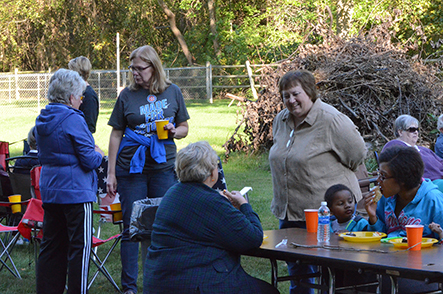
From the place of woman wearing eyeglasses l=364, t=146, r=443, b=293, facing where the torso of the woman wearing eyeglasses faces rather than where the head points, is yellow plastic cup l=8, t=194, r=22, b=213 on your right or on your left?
on your right

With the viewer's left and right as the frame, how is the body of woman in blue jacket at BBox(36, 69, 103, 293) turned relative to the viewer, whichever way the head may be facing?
facing away from the viewer and to the right of the viewer

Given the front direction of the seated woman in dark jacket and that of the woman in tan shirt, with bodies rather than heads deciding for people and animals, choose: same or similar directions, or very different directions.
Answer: very different directions

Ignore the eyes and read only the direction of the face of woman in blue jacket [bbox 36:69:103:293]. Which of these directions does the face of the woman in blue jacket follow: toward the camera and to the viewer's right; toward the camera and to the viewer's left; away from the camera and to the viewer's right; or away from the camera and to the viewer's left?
away from the camera and to the viewer's right

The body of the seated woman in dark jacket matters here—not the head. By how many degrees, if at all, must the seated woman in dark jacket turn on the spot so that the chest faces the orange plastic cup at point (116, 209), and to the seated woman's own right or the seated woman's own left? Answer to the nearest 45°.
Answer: approximately 45° to the seated woman's own left

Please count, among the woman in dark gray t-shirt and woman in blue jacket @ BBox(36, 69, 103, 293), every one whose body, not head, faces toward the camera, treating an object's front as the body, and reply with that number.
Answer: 1

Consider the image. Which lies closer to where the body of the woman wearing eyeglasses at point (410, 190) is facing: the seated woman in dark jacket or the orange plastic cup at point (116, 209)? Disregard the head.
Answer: the seated woman in dark jacket

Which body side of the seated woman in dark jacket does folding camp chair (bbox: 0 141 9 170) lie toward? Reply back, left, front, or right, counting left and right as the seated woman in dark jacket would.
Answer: left

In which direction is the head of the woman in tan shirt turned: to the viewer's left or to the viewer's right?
to the viewer's left

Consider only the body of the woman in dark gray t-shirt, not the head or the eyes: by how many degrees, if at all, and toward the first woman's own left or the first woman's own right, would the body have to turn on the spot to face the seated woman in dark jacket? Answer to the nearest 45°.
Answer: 0° — they already face them

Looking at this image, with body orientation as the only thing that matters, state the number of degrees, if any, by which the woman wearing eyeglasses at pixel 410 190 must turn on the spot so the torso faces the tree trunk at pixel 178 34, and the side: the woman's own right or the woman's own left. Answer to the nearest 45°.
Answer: approximately 90° to the woman's own right
